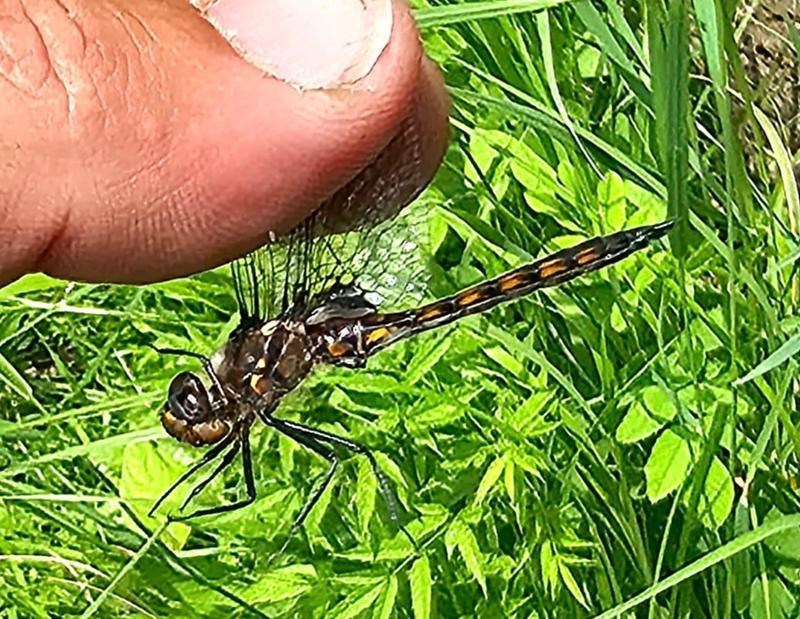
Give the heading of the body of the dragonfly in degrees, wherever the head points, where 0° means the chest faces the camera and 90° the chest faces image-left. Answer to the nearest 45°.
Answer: approximately 90°
